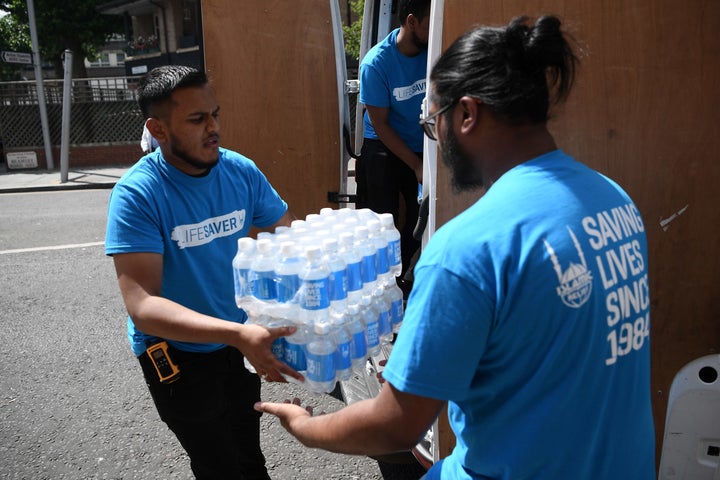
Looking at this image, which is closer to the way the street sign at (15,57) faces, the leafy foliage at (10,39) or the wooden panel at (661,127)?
the wooden panel

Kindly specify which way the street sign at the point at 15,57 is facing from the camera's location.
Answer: facing the viewer

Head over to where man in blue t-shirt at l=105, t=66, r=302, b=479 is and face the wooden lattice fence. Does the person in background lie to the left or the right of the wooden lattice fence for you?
right

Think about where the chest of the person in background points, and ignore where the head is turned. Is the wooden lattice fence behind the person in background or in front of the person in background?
behind

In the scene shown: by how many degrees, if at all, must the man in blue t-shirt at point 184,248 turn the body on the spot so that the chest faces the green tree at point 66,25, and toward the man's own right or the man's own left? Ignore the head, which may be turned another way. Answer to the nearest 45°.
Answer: approximately 135° to the man's own left

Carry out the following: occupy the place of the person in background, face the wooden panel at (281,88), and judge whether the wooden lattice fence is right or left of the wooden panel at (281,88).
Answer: right

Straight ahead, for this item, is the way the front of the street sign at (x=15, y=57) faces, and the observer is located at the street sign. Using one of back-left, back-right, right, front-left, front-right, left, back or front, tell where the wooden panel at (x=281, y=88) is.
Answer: front

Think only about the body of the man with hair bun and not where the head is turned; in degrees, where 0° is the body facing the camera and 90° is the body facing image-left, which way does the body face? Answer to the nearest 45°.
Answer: approximately 135°

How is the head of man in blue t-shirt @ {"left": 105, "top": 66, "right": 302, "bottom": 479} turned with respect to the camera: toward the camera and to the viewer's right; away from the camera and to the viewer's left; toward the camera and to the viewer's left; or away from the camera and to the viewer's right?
toward the camera and to the viewer's right

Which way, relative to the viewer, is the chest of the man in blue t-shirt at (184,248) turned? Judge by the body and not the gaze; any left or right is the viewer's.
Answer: facing the viewer and to the right of the viewer

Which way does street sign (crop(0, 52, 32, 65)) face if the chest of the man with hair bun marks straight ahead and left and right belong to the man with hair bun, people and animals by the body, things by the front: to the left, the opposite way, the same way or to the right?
the opposite way

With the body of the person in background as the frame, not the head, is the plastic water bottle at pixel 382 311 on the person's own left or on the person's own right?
on the person's own right
